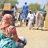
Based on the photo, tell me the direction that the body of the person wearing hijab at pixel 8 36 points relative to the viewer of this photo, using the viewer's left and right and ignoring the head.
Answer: facing away from the viewer and to the right of the viewer
